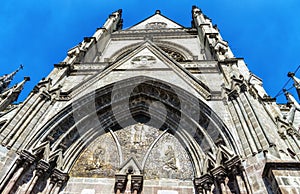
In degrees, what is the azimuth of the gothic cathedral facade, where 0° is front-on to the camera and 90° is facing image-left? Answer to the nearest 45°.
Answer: approximately 0°
